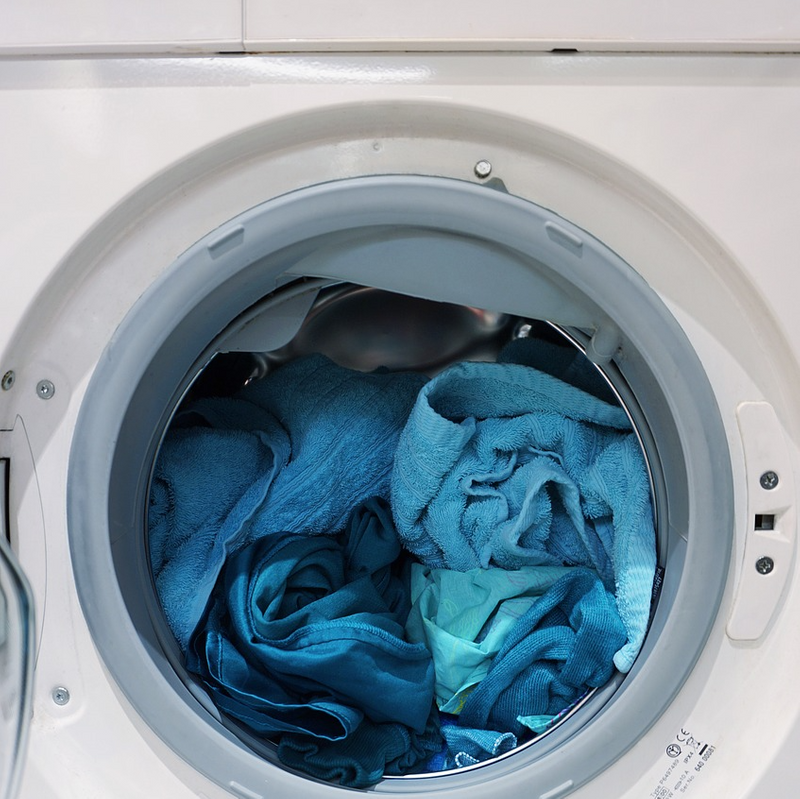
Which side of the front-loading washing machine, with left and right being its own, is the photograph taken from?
front
